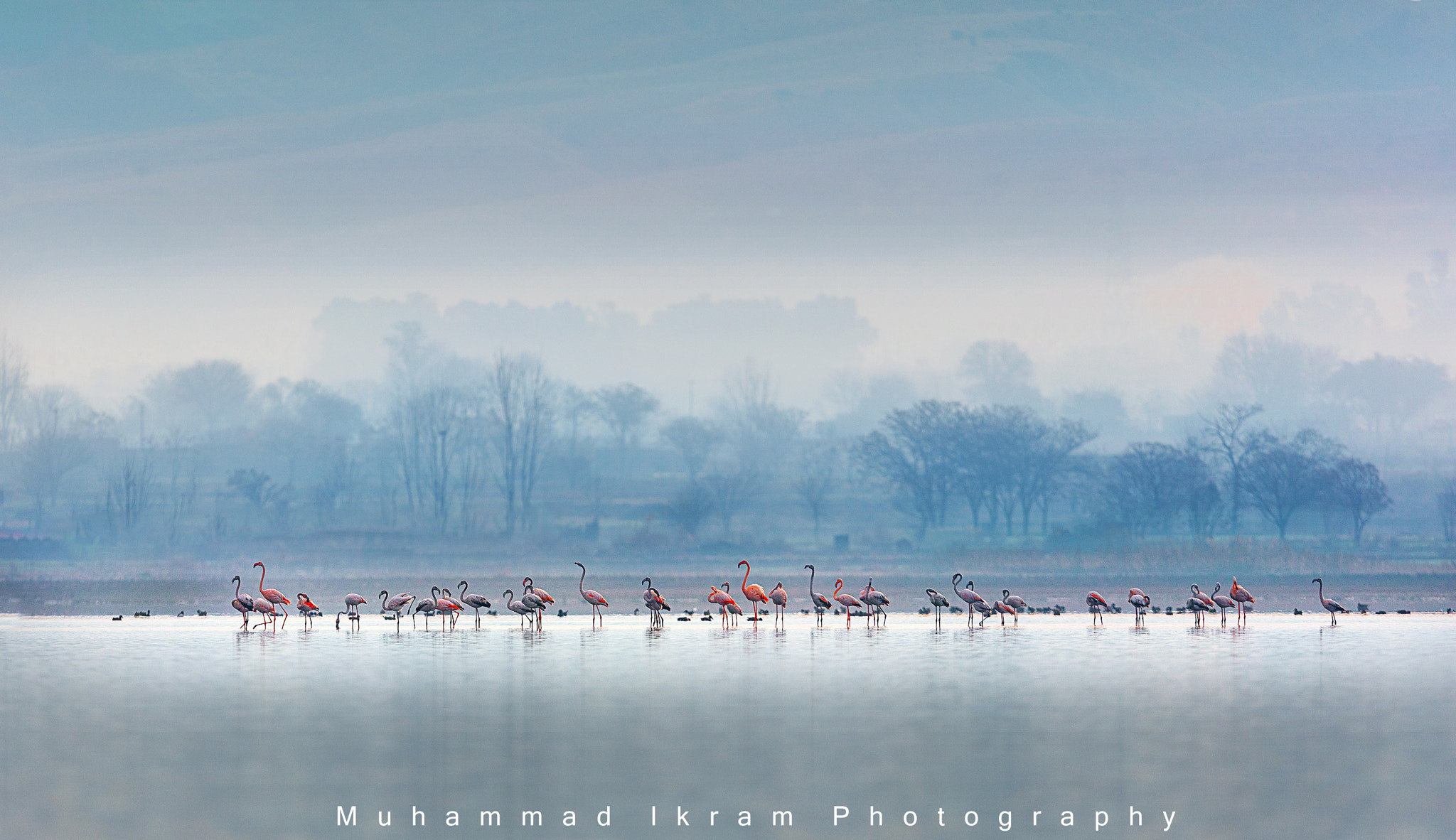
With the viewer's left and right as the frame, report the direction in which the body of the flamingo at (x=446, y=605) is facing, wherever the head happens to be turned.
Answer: facing to the left of the viewer

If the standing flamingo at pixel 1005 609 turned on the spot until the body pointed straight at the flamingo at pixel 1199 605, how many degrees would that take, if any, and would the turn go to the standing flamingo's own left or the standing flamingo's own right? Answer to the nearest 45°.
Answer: approximately 180°

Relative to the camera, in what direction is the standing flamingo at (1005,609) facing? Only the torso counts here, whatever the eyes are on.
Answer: to the viewer's left

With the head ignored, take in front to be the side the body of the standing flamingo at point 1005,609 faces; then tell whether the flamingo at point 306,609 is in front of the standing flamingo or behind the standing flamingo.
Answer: in front

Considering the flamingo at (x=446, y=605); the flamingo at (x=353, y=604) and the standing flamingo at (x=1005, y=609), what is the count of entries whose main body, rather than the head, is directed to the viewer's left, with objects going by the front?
3

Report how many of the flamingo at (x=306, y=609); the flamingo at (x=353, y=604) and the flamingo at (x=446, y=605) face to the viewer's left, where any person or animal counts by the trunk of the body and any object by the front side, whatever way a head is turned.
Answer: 3

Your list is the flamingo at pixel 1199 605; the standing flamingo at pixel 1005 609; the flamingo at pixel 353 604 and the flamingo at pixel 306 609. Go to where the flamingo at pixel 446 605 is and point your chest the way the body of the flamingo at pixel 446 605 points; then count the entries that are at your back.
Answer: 2

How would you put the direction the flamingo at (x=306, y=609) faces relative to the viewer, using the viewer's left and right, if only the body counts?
facing to the left of the viewer

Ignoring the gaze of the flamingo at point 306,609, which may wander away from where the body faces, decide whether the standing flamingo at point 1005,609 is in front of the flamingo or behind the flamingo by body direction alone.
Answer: behind

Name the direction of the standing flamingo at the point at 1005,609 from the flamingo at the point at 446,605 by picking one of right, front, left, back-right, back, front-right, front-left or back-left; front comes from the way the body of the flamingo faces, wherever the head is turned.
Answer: back

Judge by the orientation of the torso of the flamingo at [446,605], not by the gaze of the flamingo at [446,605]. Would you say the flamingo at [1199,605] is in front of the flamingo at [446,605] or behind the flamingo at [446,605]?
behind

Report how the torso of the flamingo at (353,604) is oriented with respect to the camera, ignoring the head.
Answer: to the viewer's left
